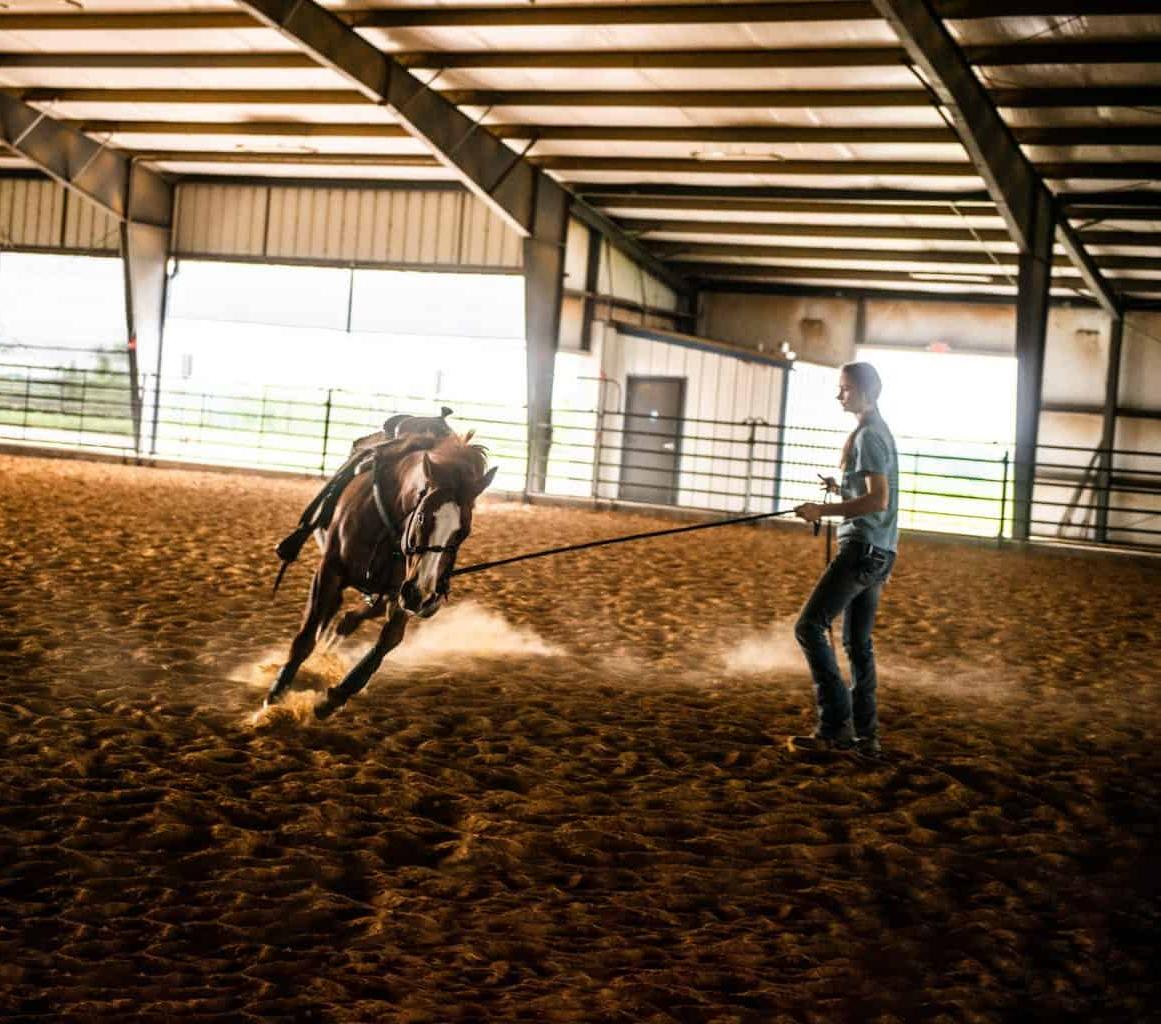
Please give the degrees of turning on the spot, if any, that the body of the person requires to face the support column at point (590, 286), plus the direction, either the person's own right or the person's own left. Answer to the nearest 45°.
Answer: approximately 90° to the person's own right

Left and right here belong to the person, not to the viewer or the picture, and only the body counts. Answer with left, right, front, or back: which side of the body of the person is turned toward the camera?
left

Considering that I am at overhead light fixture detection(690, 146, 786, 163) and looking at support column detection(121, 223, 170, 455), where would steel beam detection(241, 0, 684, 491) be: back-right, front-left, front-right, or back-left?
front-left

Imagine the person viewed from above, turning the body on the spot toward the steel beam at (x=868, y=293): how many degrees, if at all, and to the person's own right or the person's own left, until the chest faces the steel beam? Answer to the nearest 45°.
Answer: approximately 90° to the person's own right

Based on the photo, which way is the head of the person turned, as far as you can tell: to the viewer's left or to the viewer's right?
to the viewer's left

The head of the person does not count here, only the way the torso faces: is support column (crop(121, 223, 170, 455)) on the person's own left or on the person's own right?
on the person's own right

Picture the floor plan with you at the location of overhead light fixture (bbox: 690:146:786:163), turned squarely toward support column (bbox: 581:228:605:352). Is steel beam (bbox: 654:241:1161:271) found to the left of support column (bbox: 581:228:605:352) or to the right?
right

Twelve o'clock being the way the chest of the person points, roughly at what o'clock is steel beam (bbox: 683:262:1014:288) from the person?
The steel beam is roughly at 3 o'clock from the person.

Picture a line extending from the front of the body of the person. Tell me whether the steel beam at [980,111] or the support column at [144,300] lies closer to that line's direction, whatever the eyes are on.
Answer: the support column

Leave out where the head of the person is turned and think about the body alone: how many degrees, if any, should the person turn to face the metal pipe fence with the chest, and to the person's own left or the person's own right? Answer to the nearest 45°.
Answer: approximately 90° to the person's own right

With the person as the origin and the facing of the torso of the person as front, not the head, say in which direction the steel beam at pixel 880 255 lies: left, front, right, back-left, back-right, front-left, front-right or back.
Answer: right

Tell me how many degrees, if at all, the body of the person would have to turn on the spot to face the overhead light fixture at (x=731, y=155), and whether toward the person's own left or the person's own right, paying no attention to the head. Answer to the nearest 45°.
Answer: approximately 90° to the person's own right

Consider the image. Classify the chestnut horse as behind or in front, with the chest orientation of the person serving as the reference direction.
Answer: in front

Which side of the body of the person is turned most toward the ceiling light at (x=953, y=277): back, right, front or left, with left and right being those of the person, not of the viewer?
right
